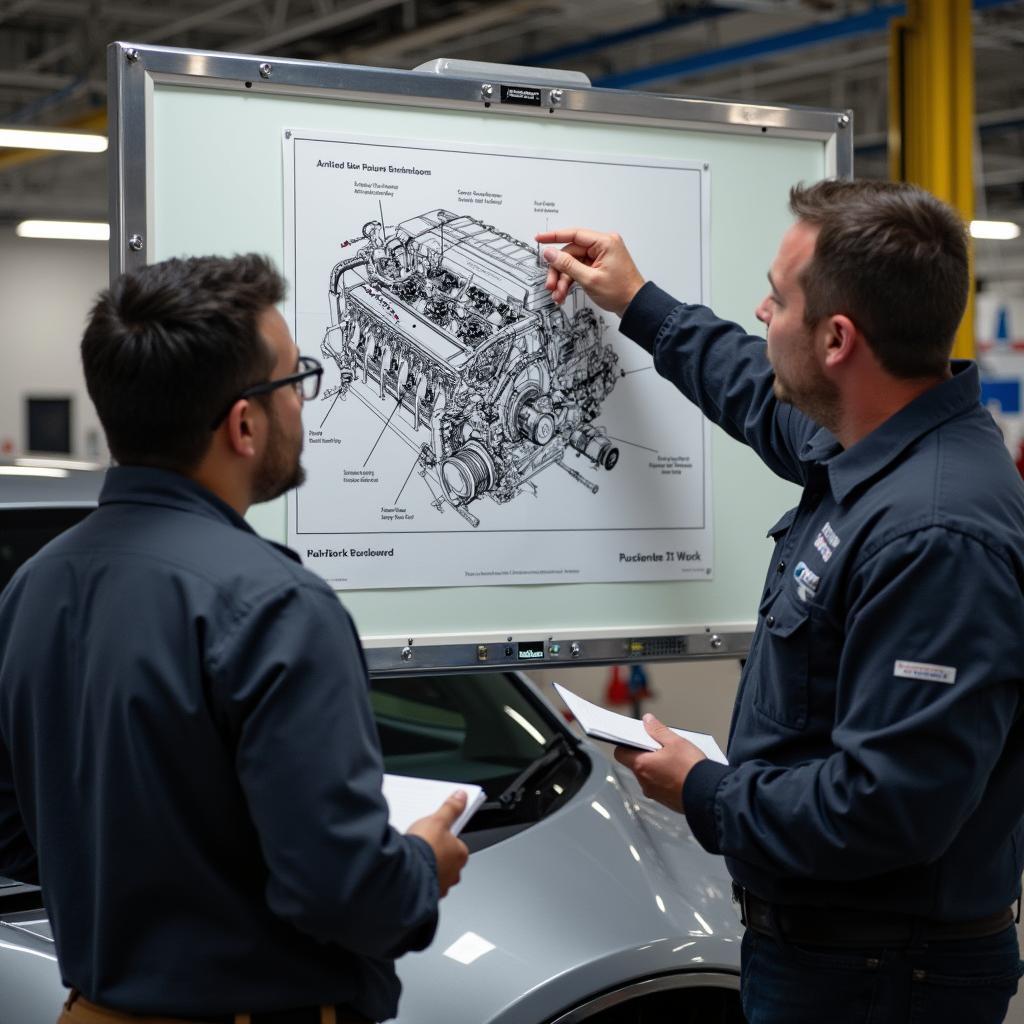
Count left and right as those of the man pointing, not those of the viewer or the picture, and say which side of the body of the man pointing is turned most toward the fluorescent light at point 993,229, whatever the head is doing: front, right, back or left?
right

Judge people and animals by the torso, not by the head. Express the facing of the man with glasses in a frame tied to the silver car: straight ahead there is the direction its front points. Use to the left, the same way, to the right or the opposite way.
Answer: to the left

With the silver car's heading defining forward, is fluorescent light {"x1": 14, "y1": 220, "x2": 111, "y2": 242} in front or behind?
behind

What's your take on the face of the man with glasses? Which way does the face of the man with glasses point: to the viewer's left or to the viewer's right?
to the viewer's right

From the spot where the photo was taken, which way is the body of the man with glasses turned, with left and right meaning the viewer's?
facing away from the viewer and to the right of the viewer

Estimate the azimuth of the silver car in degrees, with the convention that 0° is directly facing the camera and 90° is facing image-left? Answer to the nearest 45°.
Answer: approximately 315°

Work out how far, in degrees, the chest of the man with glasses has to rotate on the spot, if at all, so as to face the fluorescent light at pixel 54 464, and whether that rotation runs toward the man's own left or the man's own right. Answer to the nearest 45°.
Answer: approximately 45° to the man's own left

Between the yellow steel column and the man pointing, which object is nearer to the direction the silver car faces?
the man pointing

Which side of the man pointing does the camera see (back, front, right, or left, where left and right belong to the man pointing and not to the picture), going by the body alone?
left

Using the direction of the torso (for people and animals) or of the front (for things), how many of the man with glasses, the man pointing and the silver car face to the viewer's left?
1

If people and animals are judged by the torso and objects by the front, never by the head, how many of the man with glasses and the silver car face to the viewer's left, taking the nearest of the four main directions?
0
